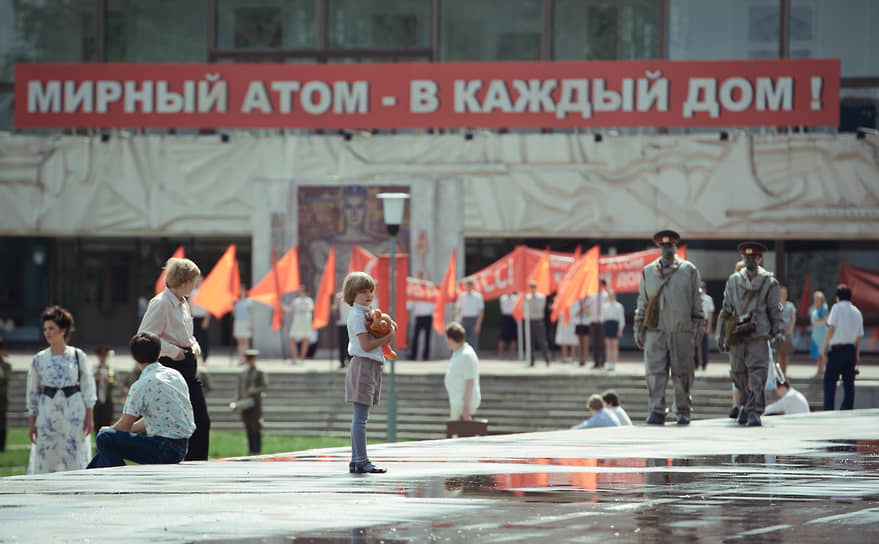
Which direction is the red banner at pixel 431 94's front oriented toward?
toward the camera

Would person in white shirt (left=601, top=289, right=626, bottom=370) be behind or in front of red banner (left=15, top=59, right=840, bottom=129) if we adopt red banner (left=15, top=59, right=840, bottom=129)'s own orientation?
in front

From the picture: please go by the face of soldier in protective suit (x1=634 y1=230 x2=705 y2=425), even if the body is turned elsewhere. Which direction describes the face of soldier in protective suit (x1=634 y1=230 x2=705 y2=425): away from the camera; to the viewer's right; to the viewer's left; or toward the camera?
toward the camera

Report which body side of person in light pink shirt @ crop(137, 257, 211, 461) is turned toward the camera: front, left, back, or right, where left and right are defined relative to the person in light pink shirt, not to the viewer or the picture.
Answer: right

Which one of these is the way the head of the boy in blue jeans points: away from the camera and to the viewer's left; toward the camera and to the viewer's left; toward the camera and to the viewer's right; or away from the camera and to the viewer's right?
away from the camera and to the viewer's left

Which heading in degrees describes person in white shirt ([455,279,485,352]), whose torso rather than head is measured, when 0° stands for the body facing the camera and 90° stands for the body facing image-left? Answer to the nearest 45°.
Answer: approximately 0°

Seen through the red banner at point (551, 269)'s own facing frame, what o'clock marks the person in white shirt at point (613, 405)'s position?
The person in white shirt is roughly at 12 o'clock from the red banner.

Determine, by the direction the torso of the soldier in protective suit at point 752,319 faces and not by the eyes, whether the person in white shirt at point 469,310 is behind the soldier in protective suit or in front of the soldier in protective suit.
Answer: behind

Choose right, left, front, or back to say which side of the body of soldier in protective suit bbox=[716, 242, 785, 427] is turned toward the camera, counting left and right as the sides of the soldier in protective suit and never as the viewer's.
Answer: front

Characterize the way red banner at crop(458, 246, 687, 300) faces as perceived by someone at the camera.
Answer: facing the viewer

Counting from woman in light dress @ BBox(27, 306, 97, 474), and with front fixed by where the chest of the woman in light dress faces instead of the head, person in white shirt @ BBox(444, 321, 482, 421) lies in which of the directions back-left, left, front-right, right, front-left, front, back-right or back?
back-left

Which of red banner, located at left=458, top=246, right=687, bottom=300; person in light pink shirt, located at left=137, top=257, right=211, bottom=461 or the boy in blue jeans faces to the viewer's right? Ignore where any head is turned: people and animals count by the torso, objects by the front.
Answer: the person in light pink shirt

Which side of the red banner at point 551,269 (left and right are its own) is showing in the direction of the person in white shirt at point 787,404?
front

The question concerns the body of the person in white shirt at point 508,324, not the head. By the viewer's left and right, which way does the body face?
facing the viewer

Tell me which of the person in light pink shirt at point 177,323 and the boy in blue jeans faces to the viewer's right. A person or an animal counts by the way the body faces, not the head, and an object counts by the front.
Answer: the person in light pink shirt

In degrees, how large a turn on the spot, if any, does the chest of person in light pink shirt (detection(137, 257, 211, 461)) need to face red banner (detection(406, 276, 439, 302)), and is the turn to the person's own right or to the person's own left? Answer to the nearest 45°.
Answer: approximately 90° to the person's own left

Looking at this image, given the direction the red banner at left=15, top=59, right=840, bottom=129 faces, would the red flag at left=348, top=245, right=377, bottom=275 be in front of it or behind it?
in front

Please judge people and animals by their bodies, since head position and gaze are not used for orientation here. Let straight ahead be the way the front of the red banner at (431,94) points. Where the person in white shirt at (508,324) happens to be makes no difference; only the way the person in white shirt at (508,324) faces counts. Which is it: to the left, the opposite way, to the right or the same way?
the same way
